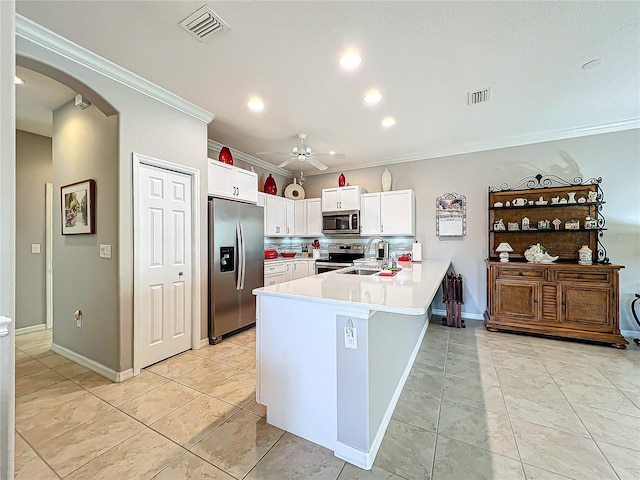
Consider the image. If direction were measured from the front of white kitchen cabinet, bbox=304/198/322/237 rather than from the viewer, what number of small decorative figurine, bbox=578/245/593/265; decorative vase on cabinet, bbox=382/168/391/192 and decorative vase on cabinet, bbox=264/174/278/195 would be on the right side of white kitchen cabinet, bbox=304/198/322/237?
1

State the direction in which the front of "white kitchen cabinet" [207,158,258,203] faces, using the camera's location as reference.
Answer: facing the viewer and to the right of the viewer

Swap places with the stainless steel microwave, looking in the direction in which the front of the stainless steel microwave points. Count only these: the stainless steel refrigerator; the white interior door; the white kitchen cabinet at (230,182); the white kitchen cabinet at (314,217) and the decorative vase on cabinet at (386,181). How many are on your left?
1

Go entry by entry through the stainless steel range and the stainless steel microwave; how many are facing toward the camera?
2

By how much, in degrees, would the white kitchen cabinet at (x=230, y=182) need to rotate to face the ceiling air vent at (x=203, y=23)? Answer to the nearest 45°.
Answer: approximately 45° to its right

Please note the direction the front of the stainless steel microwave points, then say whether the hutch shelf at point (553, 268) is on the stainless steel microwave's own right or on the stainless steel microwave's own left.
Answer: on the stainless steel microwave's own left

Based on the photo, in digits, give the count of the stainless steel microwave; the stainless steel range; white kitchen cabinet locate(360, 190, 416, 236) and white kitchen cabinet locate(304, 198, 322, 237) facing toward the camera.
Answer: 4

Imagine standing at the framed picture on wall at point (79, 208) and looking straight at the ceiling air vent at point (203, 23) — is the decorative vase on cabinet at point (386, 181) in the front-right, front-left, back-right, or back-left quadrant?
front-left

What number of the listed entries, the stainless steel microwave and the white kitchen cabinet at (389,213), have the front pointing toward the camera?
2

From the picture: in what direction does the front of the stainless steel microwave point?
toward the camera

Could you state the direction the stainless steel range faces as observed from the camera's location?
facing the viewer

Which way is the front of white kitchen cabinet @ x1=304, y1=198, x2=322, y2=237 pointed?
toward the camera

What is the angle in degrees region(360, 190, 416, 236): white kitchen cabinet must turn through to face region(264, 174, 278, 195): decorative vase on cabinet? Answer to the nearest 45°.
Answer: approximately 90° to its right
